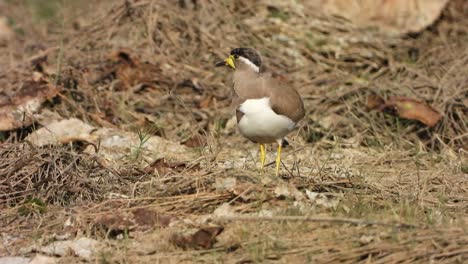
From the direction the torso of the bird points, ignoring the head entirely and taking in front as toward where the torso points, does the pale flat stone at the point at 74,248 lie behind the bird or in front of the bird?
in front

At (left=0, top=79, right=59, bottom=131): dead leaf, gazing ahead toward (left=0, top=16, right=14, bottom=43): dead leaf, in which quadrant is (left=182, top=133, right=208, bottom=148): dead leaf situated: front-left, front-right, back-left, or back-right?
back-right

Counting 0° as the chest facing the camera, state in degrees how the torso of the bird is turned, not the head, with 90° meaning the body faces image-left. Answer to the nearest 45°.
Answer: approximately 45°

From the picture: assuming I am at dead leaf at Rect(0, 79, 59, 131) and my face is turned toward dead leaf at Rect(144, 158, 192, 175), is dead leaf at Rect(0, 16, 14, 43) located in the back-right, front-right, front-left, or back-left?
back-left

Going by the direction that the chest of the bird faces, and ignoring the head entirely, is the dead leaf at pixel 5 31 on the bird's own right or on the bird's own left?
on the bird's own right

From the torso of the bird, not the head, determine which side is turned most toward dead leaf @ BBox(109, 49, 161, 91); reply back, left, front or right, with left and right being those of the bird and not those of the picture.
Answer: right

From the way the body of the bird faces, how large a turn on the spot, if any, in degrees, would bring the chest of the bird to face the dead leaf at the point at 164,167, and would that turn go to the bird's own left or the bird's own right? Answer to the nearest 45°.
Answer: approximately 45° to the bird's own right
